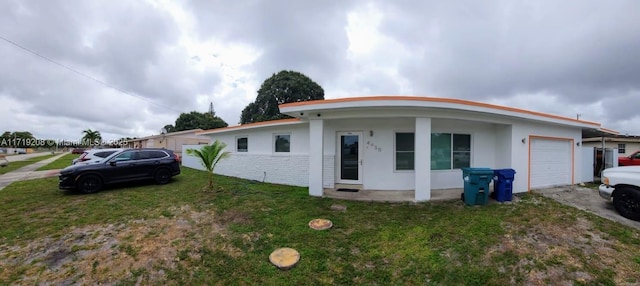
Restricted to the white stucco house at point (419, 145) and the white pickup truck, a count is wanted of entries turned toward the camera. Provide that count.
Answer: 1

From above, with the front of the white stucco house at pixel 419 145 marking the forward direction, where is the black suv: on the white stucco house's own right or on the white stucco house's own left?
on the white stucco house's own right

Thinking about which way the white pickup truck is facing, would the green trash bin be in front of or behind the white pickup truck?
in front

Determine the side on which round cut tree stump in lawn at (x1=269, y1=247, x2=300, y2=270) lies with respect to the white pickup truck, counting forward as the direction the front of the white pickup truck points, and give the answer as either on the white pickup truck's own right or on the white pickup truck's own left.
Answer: on the white pickup truck's own left

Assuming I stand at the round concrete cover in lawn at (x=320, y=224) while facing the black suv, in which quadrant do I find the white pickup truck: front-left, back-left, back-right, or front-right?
back-right

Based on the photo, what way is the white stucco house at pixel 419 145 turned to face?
toward the camera

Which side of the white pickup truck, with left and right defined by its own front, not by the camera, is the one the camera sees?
left

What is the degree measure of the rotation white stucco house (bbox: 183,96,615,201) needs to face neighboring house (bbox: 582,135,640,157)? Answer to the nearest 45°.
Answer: approximately 135° to its left

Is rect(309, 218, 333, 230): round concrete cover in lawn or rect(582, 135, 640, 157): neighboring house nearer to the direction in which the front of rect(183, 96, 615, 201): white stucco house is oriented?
the round concrete cover in lawn

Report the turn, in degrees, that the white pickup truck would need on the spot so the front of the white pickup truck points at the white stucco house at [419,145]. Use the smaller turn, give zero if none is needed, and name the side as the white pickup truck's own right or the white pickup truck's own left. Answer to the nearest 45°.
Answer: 0° — it already faces it

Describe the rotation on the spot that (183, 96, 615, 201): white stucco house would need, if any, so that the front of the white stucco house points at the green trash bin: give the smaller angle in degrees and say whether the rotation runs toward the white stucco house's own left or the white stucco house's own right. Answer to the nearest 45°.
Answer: approximately 45° to the white stucco house's own left

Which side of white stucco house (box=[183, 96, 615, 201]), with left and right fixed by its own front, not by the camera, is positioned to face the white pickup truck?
left
